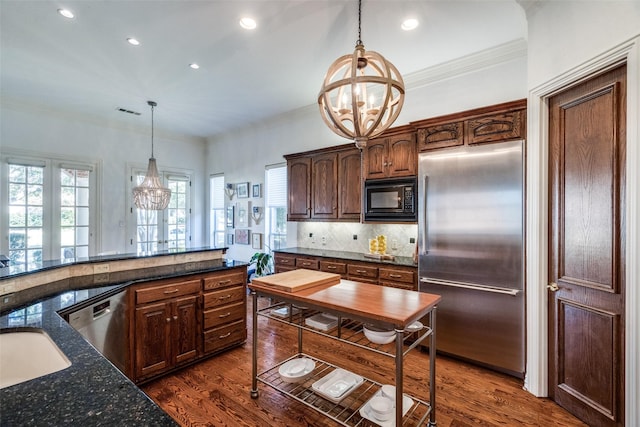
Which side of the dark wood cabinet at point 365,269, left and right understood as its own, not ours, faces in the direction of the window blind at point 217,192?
right

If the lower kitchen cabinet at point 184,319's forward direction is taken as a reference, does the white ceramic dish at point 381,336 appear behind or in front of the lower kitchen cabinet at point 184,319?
in front

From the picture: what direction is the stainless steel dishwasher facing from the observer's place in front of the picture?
facing the viewer and to the right of the viewer

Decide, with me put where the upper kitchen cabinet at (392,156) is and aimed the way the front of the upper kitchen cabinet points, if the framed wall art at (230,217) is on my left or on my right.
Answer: on my right

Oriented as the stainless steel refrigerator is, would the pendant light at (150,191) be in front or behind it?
in front

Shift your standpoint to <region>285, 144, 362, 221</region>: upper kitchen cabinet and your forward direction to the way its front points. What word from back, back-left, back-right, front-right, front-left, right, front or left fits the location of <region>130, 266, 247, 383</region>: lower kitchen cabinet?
front

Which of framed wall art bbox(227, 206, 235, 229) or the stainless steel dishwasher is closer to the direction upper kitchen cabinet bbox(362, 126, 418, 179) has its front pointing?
the stainless steel dishwasher

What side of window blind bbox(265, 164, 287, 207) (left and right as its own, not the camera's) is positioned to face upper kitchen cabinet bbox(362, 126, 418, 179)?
left

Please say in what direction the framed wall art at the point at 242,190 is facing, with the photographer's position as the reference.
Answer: facing the viewer and to the left of the viewer

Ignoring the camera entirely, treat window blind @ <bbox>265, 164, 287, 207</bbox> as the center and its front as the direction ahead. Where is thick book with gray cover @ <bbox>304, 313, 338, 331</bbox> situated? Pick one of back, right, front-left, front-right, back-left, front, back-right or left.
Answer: front-left
